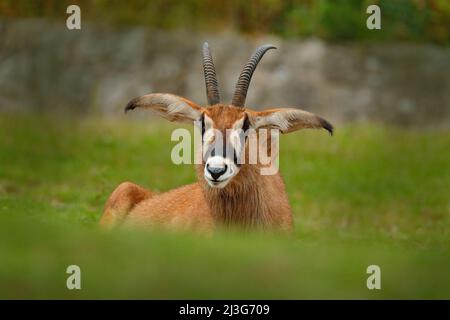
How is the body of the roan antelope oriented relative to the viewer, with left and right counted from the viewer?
facing the viewer and to the right of the viewer
